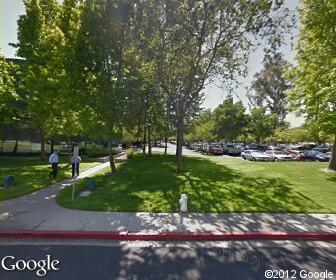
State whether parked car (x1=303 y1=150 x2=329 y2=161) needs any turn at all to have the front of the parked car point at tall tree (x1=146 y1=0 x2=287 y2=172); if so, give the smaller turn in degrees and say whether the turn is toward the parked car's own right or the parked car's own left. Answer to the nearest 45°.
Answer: approximately 45° to the parked car's own right

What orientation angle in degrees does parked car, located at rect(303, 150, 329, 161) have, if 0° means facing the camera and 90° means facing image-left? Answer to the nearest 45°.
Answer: approximately 315°

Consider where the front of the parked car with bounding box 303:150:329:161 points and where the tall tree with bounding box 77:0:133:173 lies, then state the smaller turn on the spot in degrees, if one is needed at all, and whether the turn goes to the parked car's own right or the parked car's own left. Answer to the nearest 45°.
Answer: approximately 45° to the parked car's own right

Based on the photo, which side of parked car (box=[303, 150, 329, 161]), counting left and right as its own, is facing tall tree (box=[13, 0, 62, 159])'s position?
right

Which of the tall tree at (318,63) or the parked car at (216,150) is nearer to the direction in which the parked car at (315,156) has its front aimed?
the tall tree

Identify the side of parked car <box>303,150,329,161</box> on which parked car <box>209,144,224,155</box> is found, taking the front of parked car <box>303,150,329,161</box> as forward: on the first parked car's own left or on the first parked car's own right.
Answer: on the first parked car's own right

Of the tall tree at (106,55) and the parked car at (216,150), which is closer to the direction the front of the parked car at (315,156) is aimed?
the tall tree
